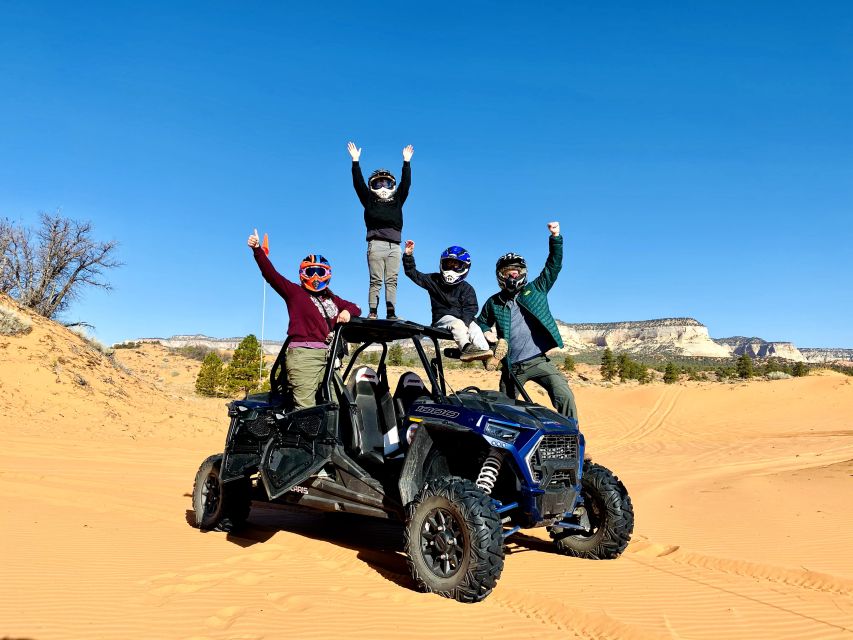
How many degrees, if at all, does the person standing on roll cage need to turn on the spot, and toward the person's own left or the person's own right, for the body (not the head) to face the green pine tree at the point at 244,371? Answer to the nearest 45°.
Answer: approximately 180°

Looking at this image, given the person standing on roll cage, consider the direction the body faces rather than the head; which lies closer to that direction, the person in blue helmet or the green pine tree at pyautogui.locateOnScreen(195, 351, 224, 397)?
the person in blue helmet

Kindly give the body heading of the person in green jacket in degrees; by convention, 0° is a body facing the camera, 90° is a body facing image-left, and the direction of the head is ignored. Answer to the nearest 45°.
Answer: approximately 0°

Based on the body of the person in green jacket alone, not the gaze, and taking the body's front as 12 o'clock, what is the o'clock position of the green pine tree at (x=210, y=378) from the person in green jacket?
The green pine tree is roughly at 5 o'clock from the person in green jacket.

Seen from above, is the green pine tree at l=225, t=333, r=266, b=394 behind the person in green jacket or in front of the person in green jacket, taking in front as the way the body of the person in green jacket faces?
behind

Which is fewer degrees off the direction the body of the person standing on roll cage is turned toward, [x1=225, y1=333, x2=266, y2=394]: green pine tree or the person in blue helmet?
the person in blue helmet

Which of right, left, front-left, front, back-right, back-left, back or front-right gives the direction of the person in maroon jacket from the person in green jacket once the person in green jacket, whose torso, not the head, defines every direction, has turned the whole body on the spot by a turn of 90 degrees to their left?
back

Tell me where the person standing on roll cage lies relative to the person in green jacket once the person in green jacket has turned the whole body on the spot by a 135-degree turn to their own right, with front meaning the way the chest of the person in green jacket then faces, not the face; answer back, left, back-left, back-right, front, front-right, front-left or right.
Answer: front

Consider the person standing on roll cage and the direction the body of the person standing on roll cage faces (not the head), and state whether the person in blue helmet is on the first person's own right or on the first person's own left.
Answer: on the first person's own left

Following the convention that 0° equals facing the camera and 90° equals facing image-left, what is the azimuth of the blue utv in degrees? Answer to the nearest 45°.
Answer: approximately 315°
